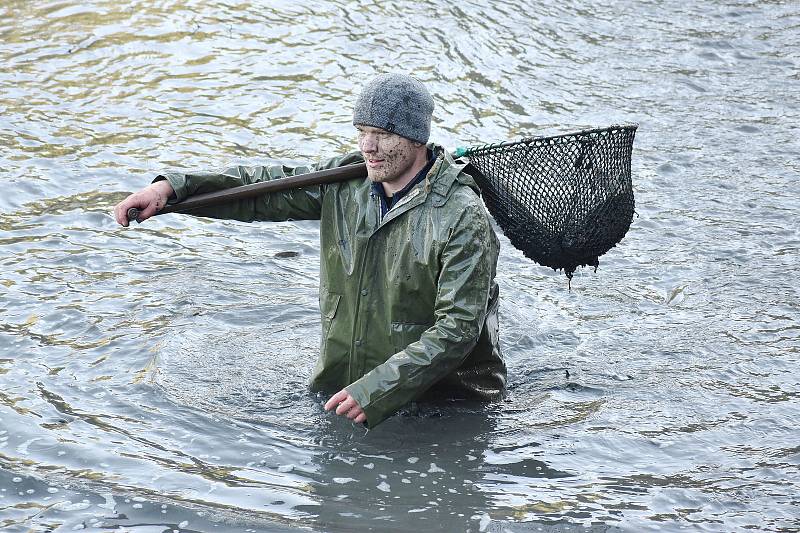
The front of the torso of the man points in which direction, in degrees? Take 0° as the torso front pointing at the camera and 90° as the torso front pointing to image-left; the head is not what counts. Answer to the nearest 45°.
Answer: approximately 45°
